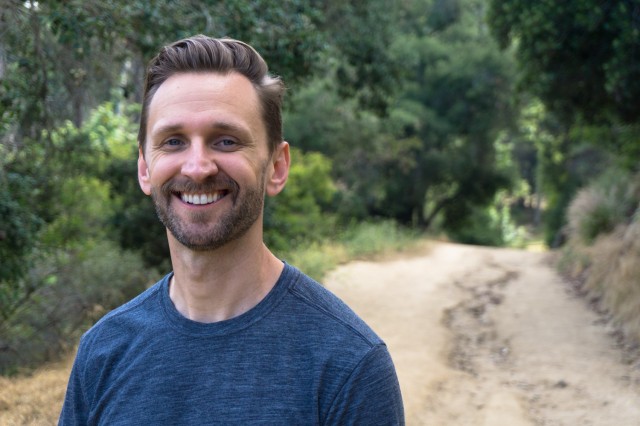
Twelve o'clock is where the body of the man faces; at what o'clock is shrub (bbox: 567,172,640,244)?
The shrub is roughly at 7 o'clock from the man.

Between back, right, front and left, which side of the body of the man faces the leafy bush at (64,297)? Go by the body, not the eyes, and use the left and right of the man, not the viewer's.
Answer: back

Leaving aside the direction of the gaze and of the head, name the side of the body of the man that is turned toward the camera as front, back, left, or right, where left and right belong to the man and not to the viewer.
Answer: front
